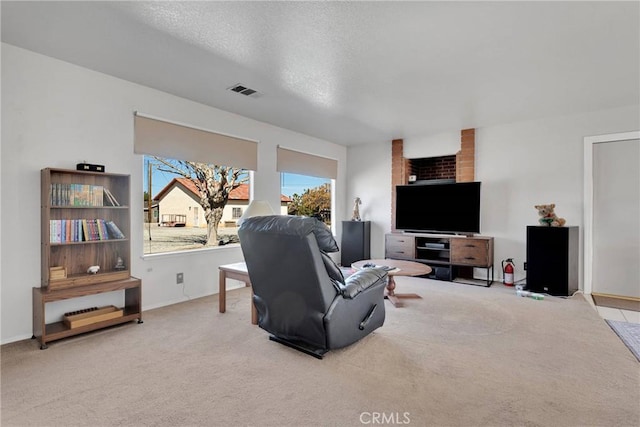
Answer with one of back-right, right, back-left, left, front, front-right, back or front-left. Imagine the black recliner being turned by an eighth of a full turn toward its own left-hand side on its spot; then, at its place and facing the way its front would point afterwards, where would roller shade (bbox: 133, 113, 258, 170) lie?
front-left

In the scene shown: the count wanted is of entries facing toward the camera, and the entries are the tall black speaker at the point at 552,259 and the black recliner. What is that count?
1

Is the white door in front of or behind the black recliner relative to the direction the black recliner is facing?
in front

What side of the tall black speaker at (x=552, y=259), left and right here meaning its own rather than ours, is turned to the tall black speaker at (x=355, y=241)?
right

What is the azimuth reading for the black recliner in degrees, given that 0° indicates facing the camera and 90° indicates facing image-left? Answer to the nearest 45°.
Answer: approximately 225°

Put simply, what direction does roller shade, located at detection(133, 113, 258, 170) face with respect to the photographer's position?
facing the viewer and to the right of the viewer

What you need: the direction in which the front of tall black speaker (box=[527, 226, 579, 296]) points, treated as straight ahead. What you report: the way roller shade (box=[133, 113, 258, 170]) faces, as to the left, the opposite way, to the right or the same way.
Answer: to the left

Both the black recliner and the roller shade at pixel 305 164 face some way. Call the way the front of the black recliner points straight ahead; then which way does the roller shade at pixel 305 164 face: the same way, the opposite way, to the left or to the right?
to the right

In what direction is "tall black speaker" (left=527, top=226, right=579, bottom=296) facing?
toward the camera

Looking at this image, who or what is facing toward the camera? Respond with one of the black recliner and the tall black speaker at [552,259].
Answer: the tall black speaker

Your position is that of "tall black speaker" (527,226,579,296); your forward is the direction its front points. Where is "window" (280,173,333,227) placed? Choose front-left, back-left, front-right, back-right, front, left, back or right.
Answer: right

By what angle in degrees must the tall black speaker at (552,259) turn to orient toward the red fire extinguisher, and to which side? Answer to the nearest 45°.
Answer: approximately 135° to its right

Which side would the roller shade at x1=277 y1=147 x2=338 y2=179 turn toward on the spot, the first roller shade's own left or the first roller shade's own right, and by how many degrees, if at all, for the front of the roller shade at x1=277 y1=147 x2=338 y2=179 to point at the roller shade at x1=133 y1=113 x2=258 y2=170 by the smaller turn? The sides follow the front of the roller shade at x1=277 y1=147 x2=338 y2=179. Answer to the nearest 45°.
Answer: approximately 90° to the first roller shade's own right

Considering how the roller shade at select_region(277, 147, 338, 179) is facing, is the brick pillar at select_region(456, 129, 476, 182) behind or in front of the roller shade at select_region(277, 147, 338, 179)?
in front

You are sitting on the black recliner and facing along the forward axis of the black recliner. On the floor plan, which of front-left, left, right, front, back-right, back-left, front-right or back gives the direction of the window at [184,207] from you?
left
